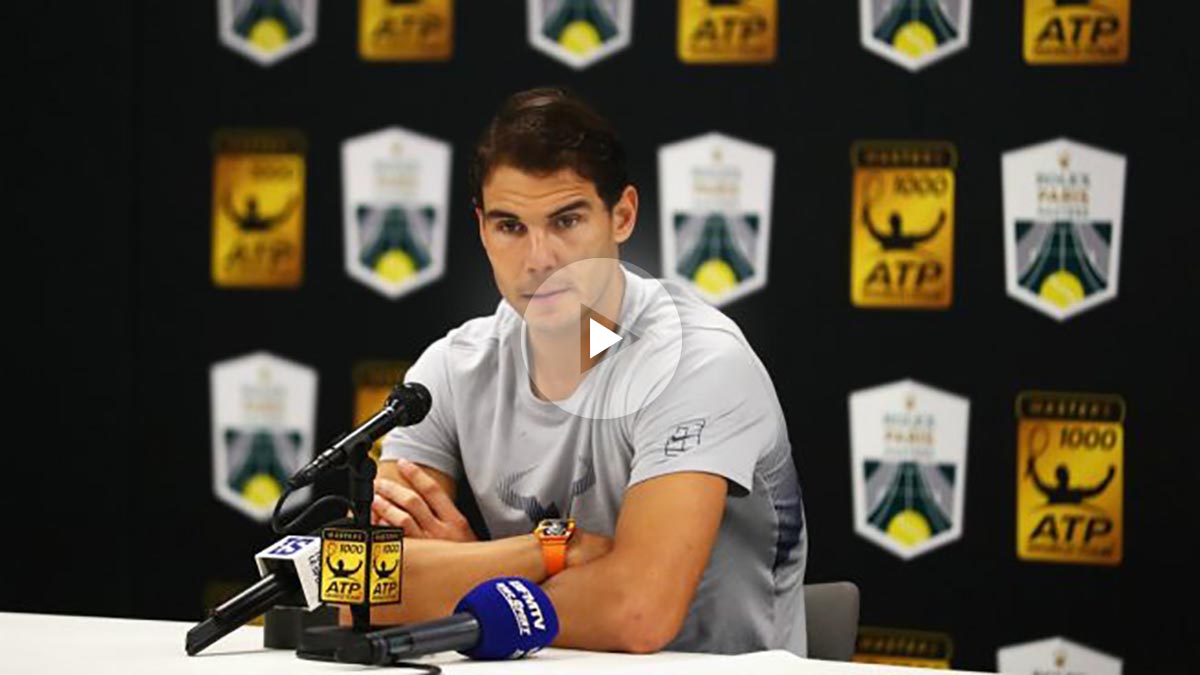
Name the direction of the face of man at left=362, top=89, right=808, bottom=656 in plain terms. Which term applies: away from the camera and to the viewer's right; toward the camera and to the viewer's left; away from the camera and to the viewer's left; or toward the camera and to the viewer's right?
toward the camera and to the viewer's left

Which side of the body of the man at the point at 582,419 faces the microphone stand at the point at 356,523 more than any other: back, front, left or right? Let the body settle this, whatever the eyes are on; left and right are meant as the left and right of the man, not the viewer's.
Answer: front

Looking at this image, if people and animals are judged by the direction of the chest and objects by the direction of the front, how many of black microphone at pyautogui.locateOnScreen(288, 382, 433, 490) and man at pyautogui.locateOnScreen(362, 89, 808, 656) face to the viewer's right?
1

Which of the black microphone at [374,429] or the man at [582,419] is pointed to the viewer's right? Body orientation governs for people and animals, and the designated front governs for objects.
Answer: the black microphone

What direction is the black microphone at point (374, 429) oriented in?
to the viewer's right

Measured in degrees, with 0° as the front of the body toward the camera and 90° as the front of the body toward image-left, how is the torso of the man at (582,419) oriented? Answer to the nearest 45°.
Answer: approximately 45°

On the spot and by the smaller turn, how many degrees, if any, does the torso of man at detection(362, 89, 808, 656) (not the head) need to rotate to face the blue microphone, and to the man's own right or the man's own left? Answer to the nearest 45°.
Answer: approximately 45° to the man's own left
